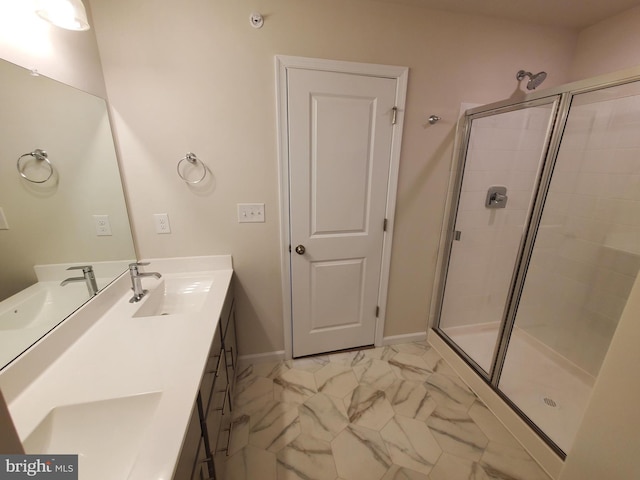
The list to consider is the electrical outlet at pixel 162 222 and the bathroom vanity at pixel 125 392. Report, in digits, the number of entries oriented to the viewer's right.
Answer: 1

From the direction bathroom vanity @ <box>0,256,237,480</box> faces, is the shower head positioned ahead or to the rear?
ahead

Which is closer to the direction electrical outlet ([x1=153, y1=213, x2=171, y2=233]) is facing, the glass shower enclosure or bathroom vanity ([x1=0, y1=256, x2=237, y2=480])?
the bathroom vanity

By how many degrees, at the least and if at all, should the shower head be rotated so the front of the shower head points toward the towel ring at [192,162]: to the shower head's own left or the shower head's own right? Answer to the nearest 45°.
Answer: approximately 90° to the shower head's own right

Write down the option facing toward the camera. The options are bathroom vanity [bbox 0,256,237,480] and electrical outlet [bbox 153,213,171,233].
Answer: the electrical outlet

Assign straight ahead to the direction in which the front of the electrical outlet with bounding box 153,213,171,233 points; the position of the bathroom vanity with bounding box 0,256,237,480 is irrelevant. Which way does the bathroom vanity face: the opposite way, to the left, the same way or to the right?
to the left

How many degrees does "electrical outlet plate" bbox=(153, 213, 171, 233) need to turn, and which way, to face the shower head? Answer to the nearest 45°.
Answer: approximately 45° to its left

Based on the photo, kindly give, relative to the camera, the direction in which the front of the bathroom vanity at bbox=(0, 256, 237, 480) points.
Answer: facing to the right of the viewer

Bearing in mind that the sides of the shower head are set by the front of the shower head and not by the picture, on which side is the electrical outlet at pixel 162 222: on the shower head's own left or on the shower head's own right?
on the shower head's own right

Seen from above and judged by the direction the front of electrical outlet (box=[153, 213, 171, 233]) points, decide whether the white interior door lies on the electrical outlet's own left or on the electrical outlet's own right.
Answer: on the electrical outlet's own left

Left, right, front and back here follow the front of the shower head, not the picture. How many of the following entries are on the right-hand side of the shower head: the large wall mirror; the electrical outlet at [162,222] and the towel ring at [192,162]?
3

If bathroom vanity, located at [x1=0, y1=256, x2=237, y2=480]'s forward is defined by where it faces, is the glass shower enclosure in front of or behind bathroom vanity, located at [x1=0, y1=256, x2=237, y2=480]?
in front

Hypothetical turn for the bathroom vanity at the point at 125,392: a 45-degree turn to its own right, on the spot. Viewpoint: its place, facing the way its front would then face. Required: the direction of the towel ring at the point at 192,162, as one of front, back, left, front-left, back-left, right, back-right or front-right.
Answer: left
